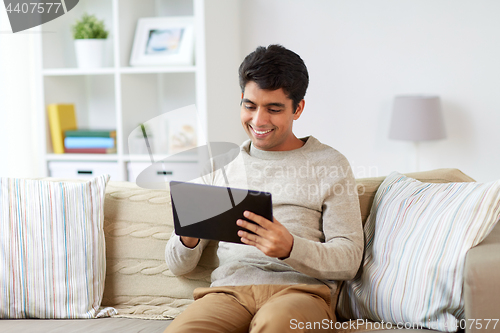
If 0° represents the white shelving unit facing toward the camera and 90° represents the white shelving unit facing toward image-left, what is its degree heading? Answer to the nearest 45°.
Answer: approximately 0°

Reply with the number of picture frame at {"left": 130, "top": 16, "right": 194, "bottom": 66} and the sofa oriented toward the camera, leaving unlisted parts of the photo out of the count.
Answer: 2

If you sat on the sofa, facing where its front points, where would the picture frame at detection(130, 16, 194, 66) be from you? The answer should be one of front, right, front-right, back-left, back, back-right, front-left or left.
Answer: back

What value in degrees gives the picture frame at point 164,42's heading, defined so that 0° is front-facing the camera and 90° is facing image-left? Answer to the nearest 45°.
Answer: approximately 0°

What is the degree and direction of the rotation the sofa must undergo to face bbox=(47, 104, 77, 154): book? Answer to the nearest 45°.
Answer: approximately 135° to its right

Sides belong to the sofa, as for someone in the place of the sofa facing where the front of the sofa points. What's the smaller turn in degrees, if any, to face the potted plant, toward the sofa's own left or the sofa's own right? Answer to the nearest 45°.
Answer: approximately 180°
